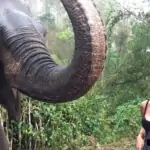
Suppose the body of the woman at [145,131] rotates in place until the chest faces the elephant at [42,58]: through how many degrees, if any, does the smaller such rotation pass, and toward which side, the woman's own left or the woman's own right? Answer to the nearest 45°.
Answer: approximately 45° to the woman's own right

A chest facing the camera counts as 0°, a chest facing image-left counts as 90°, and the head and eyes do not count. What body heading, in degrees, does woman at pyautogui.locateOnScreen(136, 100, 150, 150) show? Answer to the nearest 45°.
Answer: approximately 0°
